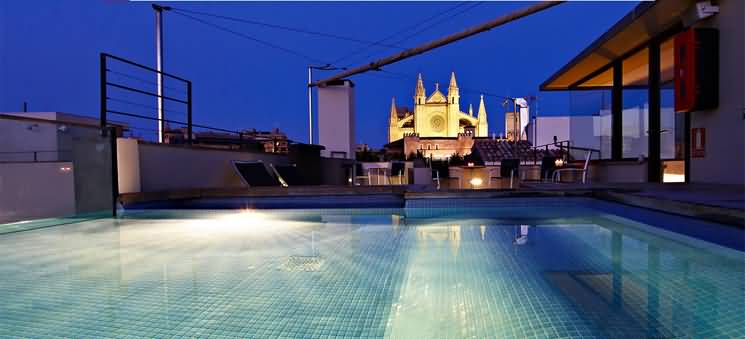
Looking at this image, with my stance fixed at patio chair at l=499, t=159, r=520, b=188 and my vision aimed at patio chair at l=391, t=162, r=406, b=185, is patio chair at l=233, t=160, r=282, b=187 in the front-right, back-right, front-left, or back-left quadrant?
front-left

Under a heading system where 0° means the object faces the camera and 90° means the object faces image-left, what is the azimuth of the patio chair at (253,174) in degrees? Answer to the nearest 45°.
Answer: approximately 315°

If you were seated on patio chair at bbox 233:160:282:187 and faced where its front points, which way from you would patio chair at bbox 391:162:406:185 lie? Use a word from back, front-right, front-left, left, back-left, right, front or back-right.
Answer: left

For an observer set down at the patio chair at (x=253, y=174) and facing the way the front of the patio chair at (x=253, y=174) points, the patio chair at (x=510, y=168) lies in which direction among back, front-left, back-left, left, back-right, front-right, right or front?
front-left

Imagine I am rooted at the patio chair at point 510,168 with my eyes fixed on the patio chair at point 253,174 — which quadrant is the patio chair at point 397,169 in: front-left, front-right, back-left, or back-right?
front-right

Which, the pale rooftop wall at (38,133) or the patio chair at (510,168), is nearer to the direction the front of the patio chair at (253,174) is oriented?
the patio chair

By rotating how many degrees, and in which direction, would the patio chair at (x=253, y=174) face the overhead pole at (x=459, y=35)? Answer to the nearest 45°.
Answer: approximately 45° to its left

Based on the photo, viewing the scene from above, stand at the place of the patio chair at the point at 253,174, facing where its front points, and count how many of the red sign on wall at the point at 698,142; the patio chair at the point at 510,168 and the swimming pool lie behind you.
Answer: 0

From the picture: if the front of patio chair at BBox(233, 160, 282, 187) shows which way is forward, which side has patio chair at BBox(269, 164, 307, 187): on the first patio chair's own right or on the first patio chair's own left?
on the first patio chair's own left

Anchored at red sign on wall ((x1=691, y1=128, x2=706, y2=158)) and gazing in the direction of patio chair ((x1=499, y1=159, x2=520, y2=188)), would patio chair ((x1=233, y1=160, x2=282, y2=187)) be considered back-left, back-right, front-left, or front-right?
front-left

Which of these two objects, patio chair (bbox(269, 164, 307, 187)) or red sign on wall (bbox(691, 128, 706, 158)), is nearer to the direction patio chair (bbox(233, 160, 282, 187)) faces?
the red sign on wall
